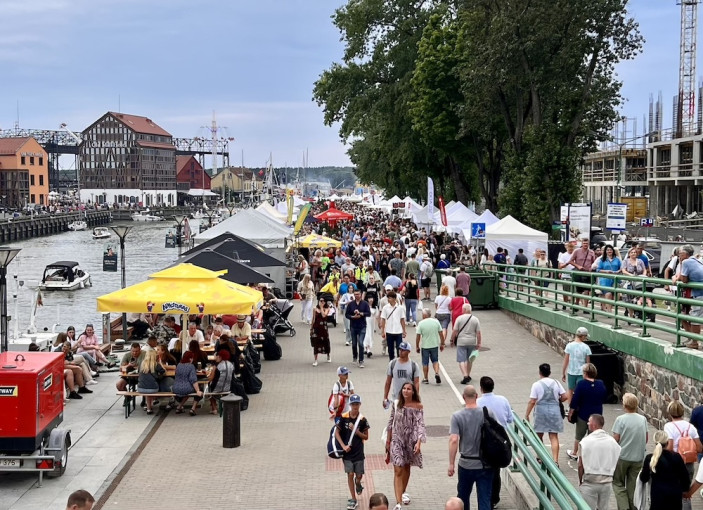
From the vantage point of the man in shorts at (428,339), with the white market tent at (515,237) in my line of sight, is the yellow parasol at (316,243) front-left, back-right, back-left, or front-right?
front-left

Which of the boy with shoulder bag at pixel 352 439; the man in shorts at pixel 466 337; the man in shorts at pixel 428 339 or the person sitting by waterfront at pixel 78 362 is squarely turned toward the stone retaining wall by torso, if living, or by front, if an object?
the person sitting by waterfront

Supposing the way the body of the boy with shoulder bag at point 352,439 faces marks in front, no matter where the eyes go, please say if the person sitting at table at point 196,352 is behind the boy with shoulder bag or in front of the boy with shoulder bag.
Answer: behind

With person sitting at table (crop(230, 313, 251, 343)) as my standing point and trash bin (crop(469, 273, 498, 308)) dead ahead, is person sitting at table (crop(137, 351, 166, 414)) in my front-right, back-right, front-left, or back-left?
back-right

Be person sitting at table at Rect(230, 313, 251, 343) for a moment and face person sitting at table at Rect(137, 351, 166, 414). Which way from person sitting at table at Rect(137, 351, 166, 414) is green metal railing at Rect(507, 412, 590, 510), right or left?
left

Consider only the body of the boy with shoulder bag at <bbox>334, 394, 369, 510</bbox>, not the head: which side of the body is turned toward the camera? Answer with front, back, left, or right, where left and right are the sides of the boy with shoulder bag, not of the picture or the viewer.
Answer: front

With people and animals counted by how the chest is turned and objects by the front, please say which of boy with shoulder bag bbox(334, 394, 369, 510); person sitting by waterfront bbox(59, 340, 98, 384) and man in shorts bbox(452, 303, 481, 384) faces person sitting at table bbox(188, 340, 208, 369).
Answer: person sitting by waterfront bbox(59, 340, 98, 384)

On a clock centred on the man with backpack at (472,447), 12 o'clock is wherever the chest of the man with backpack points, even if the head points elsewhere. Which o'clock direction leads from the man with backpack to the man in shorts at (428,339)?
The man in shorts is roughly at 12 o'clock from the man with backpack.

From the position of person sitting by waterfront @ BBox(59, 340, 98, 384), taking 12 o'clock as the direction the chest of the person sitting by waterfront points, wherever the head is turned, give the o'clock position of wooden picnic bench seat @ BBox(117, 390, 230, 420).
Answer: The wooden picnic bench seat is roughly at 1 o'clock from the person sitting by waterfront.

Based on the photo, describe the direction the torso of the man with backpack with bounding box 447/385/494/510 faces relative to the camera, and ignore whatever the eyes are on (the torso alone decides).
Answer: away from the camera
